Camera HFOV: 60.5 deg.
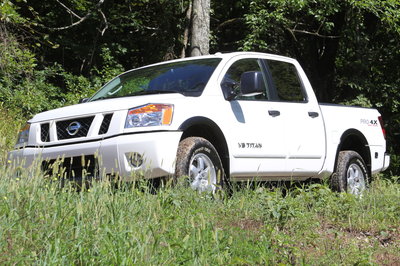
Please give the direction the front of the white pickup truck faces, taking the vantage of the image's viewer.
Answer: facing the viewer and to the left of the viewer
